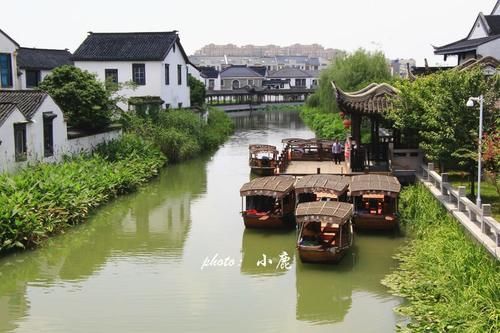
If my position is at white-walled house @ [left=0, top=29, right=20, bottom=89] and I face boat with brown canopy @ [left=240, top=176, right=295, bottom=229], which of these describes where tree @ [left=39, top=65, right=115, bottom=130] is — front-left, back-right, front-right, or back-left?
front-left

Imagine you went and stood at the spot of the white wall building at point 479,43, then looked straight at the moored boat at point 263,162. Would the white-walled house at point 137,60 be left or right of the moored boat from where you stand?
right

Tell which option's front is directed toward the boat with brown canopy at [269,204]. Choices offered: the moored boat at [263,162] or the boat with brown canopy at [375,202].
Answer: the moored boat

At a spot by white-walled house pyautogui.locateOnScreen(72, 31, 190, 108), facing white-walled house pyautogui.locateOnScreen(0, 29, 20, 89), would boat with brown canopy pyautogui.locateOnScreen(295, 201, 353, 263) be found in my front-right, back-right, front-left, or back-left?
front-left

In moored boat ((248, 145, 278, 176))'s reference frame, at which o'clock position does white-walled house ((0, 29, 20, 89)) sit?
The white-walled house is roughly at 3 o'clock from the moored boat.

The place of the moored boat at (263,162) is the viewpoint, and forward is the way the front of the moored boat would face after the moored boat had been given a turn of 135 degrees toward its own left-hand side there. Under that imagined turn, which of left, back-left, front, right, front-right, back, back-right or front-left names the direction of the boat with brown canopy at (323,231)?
back-right

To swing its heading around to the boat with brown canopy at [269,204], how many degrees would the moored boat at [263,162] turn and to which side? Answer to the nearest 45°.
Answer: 0° — it already faces it

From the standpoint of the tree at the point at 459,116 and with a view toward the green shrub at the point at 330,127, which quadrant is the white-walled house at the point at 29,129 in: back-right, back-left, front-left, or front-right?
front-left

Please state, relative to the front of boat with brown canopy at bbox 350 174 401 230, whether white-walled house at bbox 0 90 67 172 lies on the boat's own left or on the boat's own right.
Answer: on the boat's own right

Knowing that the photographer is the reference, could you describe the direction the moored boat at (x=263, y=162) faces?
facing the viewer

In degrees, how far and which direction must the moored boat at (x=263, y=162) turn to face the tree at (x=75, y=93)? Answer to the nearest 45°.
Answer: approximately 90° to its right

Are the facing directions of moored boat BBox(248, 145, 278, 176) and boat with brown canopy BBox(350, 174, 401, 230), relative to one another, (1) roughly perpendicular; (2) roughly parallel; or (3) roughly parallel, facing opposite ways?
roughly parallel

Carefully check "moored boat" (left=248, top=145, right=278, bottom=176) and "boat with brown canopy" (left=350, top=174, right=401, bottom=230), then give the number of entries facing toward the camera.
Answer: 2

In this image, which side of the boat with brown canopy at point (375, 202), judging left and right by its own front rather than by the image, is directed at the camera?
front

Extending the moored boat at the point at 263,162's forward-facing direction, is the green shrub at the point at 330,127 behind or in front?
behind
